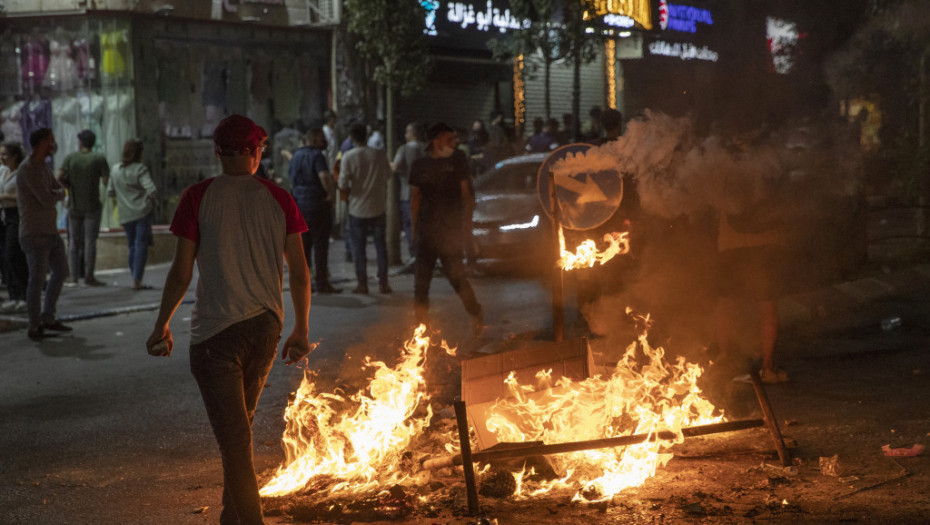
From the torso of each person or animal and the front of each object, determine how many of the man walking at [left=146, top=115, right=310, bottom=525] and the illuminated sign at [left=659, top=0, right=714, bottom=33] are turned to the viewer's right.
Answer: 0

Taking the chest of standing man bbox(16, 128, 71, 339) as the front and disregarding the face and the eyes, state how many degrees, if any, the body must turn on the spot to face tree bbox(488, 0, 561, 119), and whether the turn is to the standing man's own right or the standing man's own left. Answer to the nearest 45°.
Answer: approximately 45° to the standing man's own left

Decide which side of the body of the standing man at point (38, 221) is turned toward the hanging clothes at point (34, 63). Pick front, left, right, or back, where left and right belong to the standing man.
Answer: left

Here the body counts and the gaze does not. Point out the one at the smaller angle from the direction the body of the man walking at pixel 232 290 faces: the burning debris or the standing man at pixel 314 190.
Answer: the standing man

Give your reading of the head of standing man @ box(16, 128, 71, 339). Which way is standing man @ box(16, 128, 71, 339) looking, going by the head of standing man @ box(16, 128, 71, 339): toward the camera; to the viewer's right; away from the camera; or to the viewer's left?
to the viewer's right

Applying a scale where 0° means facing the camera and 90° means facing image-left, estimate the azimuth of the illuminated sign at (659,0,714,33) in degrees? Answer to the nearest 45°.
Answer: approximately 0°

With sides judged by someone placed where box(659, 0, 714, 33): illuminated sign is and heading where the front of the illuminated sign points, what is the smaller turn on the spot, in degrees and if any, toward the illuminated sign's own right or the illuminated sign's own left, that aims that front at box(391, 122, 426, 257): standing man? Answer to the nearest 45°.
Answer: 0° — it already faces them

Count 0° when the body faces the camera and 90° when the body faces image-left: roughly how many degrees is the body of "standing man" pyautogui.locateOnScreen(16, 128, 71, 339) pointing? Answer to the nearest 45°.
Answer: approximately 270°

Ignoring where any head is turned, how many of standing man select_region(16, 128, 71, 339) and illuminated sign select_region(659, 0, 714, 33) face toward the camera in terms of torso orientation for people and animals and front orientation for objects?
1

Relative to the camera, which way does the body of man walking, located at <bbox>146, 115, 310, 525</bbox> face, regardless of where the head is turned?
away from the camera
